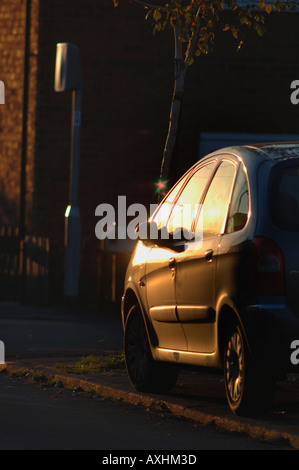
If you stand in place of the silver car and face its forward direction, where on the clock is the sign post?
The sign post is roughly at 1 o'clock from the silver car.

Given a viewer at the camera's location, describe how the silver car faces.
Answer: facing away from the viewer and to the left of the viewer
